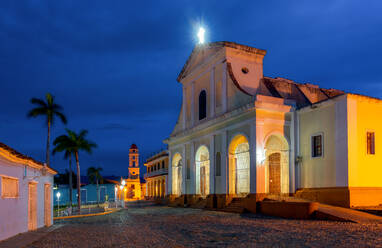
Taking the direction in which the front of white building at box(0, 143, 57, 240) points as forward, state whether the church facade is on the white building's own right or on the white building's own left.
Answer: on the white building's own left

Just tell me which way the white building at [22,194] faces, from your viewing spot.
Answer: facing the viewer and to the right of the viewer

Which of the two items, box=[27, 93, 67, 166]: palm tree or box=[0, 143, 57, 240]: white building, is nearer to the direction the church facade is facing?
the white building

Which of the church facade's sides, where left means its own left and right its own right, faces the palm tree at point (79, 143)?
right

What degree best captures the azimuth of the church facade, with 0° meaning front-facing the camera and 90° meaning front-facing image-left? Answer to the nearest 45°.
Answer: approximately 45°

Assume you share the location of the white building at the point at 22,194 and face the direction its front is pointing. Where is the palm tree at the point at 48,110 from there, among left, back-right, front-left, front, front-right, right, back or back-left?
back-left

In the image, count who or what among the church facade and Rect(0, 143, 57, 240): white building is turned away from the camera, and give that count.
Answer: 0
